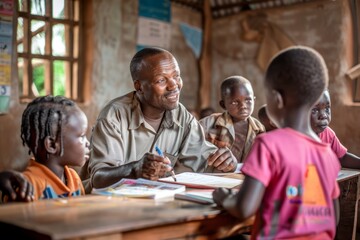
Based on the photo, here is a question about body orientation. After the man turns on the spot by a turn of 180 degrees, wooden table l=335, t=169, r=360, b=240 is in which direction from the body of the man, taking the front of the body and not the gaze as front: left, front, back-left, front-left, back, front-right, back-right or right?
back-right

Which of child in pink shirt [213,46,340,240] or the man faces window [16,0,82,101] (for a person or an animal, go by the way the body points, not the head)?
the child in pink shirt

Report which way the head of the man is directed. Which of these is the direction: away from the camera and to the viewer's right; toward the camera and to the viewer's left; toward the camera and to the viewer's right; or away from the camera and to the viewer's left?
toward the camera and to the viewer's right

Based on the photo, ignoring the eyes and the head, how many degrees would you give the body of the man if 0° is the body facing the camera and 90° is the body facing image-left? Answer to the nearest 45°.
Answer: approximately 315°

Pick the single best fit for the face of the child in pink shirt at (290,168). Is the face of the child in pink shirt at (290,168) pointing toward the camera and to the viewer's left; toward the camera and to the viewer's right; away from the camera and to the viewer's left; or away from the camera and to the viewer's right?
away from the camera and to the viewer's left

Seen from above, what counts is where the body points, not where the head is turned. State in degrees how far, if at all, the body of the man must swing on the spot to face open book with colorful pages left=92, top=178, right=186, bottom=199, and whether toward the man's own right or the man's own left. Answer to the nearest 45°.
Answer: approximately 45° to the man's own right

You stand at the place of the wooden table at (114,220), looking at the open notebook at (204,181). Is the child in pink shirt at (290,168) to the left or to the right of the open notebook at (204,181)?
right

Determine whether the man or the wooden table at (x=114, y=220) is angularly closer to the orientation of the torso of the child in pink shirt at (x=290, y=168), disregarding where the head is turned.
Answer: the man

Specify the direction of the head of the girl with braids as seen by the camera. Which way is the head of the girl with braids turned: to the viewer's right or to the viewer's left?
to the viewer's right

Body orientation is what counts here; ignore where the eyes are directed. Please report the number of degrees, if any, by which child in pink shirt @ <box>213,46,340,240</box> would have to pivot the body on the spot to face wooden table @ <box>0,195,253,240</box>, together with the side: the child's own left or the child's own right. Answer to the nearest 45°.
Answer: approximately 45° to the child's own left

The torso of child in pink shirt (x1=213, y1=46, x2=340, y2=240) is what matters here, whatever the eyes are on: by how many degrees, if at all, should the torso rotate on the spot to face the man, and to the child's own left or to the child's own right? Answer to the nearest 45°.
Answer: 0° — they already face them

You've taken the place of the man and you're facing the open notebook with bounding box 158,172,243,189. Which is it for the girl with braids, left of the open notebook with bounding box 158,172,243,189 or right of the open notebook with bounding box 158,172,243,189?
right

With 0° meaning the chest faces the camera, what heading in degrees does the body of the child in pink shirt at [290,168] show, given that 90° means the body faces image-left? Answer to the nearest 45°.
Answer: approximately 135°

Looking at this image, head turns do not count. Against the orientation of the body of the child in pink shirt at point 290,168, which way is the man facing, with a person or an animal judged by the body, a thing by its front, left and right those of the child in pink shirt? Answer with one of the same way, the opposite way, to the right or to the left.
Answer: the opposite way

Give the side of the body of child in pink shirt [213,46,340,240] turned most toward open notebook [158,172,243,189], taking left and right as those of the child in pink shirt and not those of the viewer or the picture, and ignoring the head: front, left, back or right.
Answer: front
